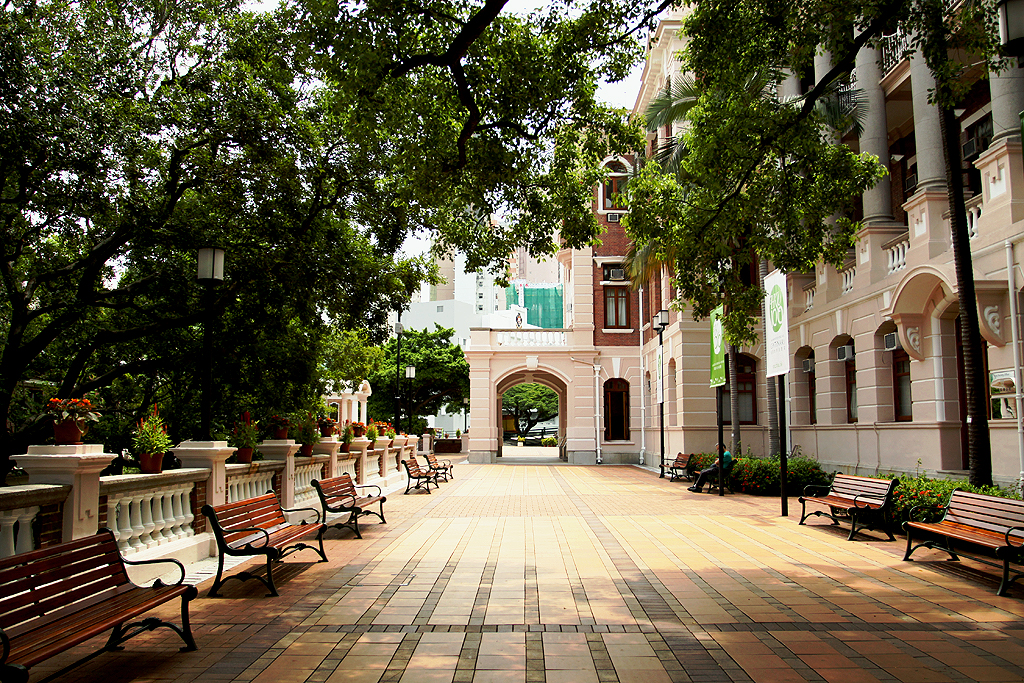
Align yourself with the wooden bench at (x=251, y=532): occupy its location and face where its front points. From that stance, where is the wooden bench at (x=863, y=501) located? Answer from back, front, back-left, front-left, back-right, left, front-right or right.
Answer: front-left

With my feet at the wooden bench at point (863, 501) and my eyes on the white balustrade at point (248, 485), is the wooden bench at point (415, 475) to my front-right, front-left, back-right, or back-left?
front-right

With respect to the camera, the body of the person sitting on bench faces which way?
to the viewer's left

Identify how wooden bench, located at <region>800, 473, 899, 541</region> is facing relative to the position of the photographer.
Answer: facing the viewer and to the left of the viewer

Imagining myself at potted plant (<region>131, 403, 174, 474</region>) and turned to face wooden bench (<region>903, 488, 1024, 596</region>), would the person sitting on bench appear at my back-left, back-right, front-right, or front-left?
front-left

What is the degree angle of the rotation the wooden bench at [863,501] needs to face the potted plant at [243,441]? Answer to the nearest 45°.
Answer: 0° — it already faces it

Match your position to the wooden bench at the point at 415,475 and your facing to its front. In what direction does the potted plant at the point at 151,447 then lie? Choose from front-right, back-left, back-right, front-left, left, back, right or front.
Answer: front-right

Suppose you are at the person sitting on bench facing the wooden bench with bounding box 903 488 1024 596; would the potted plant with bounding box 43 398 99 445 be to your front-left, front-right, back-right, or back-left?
front-right

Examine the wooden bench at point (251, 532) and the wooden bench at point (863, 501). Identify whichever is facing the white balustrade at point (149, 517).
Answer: the wooden bench at point (863, 501)

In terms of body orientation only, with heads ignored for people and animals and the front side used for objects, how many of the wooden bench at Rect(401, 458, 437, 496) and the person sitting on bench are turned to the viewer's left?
1

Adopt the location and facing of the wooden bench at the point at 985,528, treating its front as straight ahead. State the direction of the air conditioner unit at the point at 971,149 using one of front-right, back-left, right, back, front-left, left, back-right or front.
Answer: back-right

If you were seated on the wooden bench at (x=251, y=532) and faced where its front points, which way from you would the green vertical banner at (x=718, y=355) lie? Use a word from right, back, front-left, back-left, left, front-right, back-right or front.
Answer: left

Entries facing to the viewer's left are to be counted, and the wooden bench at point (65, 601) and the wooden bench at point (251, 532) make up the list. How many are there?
0

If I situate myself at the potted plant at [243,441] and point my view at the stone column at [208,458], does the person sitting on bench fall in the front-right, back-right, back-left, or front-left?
back-left

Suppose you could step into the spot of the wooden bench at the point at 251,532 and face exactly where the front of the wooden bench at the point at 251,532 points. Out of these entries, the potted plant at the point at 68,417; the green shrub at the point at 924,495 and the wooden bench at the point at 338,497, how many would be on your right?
1

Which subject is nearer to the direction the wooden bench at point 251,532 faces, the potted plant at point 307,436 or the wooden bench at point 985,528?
the wooden bench

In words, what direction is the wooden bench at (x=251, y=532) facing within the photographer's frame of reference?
facing the viewer and to the right of the viewer

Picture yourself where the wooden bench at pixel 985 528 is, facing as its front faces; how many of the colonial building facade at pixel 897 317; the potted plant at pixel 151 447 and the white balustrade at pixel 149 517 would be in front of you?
2

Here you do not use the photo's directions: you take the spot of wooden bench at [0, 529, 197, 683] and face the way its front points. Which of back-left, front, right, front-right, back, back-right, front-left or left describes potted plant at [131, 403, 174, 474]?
back-left
